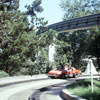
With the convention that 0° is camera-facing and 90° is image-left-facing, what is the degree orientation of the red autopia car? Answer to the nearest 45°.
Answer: approximately 45°
